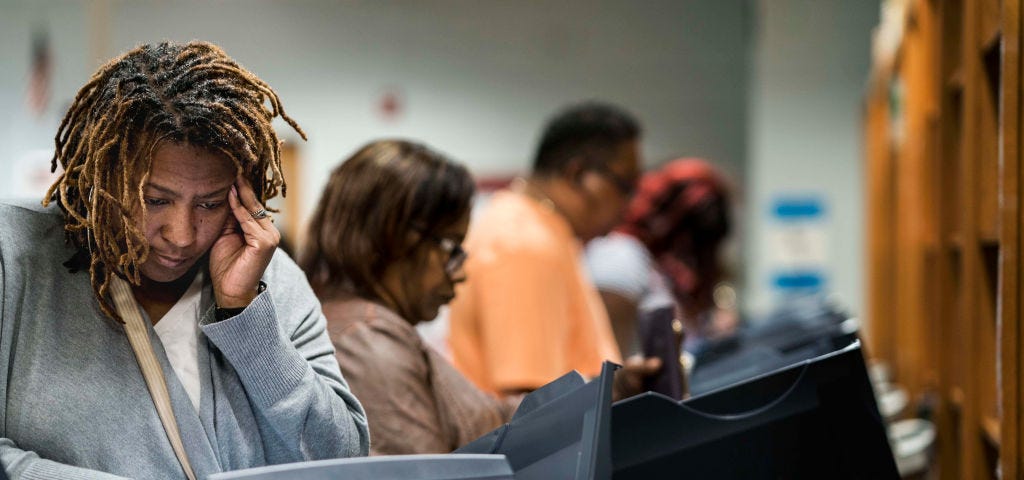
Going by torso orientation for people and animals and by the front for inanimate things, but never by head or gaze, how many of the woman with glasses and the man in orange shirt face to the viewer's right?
2

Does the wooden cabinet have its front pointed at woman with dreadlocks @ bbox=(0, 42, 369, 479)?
no

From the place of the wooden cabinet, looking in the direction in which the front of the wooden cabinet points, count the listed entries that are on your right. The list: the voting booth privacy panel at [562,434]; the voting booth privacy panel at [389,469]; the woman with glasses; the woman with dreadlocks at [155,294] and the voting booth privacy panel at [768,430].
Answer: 0

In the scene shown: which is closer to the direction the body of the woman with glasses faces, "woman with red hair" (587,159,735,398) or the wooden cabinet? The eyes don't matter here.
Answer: the wooden cabinet

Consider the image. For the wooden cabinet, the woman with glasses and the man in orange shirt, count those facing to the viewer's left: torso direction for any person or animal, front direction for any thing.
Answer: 1

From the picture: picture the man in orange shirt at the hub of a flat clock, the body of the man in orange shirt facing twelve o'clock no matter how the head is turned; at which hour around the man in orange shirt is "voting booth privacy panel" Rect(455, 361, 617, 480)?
The voting booth privacy panel is roughly at 3 o'clock from the man in orange shirt.

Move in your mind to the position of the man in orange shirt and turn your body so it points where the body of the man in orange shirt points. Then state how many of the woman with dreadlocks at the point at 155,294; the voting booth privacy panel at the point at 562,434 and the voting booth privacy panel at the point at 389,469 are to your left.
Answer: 0

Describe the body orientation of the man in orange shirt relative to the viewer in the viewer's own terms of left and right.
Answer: facing to the right of the viewer

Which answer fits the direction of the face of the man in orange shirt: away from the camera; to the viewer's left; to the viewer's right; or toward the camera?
to the viewer's right

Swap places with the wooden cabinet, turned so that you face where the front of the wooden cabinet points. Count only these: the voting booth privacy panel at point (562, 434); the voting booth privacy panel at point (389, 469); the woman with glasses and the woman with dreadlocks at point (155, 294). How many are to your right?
0

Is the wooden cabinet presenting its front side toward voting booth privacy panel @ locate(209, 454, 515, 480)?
no

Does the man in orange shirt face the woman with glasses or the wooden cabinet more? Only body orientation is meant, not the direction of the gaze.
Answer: the wooden cabinet

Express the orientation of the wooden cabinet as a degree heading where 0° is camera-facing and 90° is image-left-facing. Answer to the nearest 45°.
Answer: approximately 90°

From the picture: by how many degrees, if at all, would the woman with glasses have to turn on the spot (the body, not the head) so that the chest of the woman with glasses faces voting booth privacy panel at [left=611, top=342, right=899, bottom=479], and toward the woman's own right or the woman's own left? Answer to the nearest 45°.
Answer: approximately 45° to the woman's own right

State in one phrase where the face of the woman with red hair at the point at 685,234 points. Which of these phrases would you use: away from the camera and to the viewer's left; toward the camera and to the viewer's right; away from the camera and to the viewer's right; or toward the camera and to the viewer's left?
away from the camera and to the viewer's right

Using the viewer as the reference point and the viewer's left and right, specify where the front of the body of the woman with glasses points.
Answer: facing to the right of the viewer

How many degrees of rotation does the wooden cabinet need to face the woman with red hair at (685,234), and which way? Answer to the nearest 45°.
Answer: approximately 45° to its right
